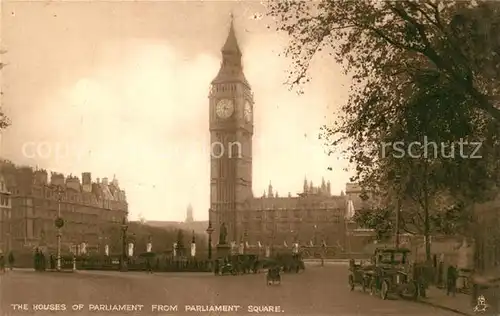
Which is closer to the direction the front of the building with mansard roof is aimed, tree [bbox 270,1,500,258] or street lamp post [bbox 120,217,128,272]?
the tree

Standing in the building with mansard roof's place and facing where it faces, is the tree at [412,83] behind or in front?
in front

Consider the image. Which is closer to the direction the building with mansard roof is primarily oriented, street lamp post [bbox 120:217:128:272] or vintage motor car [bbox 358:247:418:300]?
the vintage motor car

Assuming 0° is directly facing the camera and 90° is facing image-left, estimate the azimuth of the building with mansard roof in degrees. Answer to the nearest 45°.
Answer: approximately 315°

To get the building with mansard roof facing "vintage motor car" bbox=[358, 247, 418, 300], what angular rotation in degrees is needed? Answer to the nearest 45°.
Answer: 0° — it already faces it

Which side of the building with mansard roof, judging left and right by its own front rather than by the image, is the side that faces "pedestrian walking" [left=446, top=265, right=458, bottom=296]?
front
